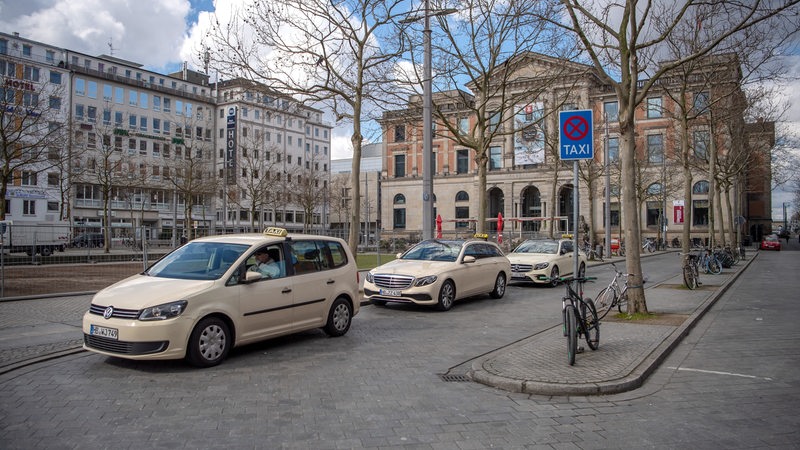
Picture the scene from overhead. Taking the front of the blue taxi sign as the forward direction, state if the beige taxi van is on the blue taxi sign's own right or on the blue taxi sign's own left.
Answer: on the blue taxi sign's own right

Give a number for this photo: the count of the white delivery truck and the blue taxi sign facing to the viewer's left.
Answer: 1

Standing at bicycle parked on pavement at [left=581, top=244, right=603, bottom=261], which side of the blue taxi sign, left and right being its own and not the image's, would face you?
back

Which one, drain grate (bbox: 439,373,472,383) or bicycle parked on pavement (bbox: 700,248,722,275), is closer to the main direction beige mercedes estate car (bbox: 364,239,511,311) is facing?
the drain grate

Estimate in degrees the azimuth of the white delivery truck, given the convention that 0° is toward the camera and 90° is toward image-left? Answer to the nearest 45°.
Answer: approximately 90°

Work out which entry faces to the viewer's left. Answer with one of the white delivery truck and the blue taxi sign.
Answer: the white delivery truck

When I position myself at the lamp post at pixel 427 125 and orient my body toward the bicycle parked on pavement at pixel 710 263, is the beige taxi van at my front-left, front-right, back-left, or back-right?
back-right

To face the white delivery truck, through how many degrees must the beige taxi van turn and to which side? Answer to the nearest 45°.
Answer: approximately 90° to its right

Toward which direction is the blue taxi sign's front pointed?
toward the camera

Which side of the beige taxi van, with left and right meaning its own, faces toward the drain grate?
left

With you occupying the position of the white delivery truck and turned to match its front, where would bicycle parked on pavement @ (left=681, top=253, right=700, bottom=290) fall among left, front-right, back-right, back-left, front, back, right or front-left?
back-left
